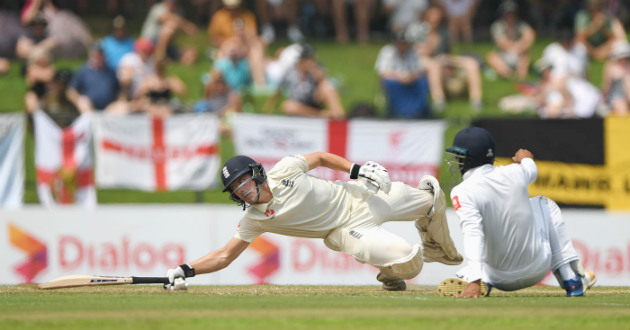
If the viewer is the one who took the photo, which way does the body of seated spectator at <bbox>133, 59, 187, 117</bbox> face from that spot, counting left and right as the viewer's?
facing the viewer

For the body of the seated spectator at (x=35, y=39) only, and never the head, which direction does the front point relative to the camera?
toward the camera

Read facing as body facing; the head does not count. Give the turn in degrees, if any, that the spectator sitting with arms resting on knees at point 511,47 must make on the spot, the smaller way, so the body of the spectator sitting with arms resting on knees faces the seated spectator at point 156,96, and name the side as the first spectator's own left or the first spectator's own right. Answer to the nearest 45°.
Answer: approximately 45° to the first spectator's own right

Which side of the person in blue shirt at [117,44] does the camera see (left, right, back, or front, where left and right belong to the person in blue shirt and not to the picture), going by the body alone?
front

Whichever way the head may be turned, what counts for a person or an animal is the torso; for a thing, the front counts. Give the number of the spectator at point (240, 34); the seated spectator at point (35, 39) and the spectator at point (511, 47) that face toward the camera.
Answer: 3

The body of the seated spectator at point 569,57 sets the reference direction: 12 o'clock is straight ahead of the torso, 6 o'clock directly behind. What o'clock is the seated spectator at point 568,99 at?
the seated spectator at point 568,99 is roughly at 12 o'clock from the seated spectator at point 569,57.

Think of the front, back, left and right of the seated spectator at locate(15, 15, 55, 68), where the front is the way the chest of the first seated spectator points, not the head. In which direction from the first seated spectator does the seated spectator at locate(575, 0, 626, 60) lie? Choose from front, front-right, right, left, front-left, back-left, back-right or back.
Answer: left

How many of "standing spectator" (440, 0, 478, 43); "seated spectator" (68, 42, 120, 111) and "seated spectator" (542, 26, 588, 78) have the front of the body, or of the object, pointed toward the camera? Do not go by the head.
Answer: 3

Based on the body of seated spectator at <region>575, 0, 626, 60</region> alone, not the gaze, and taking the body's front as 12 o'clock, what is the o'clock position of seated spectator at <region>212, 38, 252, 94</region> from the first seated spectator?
The seated spectator at <region>212, 38, 252, 94</region> is roughly at 2 o'clock from the seated spectator at <region>575, 0, 626, 60</region>.

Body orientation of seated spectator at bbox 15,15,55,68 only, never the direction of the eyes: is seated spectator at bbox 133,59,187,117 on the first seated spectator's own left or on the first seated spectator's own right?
on the first seated spectator's own left

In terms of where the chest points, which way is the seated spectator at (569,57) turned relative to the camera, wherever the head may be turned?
toward the camera
